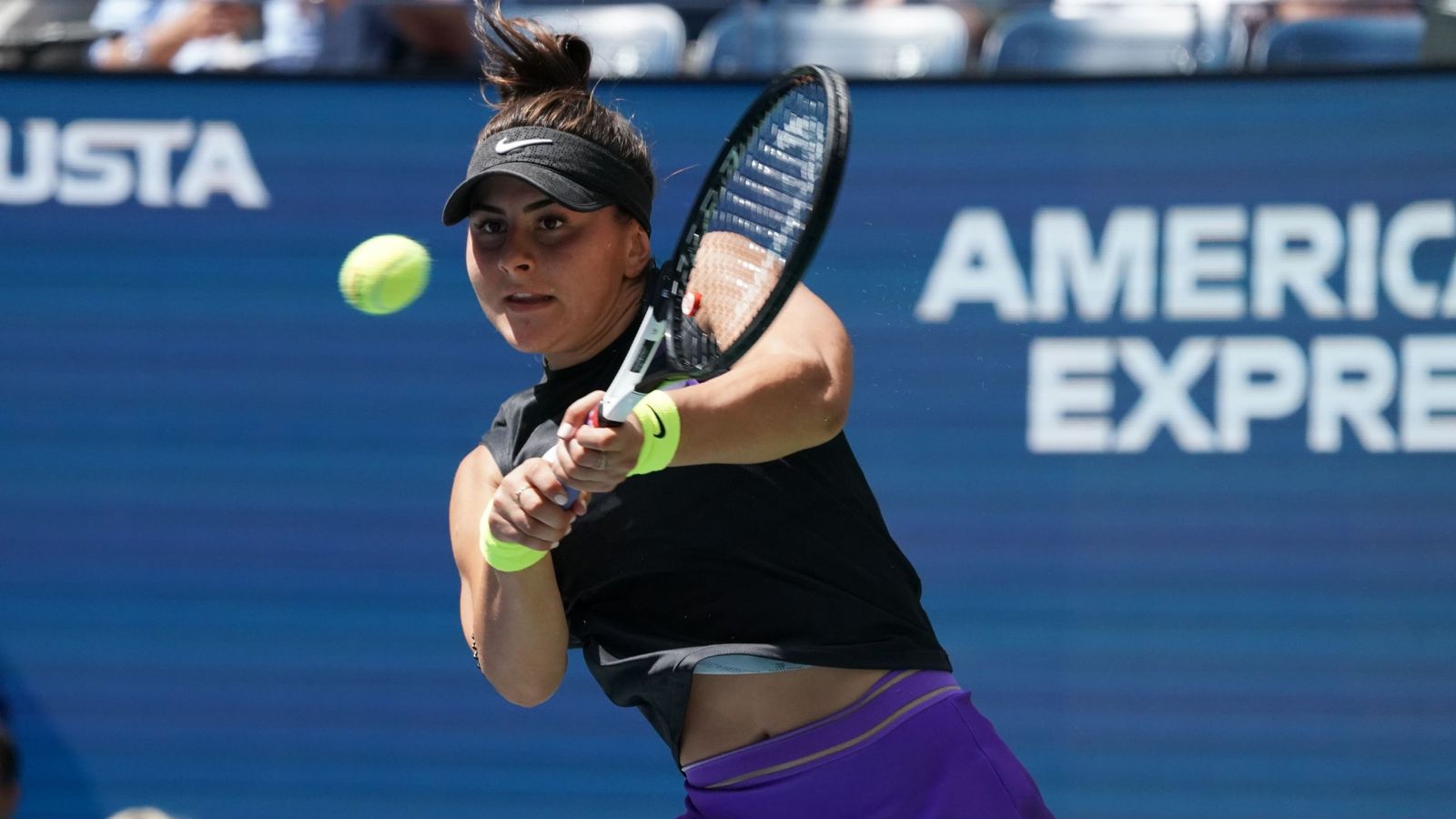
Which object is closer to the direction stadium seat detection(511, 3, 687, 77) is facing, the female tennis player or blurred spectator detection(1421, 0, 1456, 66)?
the female tennis player

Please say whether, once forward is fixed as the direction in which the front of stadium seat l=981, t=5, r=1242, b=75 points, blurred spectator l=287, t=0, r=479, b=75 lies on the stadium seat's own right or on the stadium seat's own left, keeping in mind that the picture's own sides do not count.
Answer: on the stadium seat's own right

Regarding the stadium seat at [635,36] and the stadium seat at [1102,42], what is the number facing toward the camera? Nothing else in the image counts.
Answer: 2

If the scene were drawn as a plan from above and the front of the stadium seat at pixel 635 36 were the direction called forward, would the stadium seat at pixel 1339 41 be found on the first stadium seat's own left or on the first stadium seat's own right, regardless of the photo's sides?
on the first stadium seat's own left

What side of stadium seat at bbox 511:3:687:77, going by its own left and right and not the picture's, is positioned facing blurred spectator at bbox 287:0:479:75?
right

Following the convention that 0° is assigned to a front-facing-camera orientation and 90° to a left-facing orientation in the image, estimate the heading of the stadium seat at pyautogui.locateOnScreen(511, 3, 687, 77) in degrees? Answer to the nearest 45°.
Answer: approximately 0°

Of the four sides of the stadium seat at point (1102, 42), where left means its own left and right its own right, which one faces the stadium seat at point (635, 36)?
right

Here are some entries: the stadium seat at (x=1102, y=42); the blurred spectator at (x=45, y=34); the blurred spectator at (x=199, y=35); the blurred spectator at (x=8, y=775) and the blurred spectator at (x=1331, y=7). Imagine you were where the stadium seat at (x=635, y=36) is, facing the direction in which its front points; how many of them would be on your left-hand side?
2

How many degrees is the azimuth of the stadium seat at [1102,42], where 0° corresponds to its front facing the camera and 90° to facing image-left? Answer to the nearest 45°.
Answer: approximately 0°

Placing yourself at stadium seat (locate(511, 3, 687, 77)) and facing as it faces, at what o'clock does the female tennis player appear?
The female tennis player is roughly at 12 o'clock from the stadium seat.

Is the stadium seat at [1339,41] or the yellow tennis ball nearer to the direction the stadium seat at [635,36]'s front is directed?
the yellow tennis ball

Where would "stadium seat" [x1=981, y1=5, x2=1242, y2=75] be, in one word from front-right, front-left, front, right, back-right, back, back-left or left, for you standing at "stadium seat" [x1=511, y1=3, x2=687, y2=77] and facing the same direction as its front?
left

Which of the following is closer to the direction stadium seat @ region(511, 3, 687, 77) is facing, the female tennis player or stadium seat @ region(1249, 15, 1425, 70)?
the female tennis player
